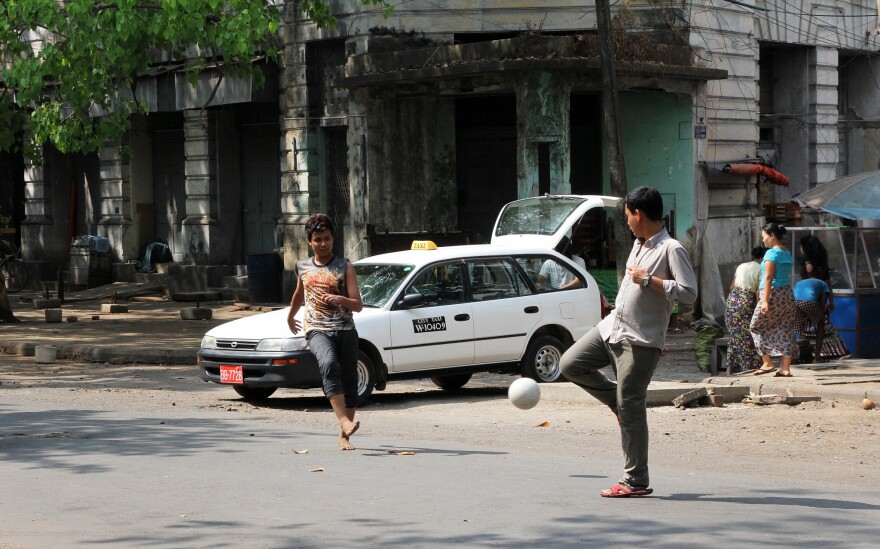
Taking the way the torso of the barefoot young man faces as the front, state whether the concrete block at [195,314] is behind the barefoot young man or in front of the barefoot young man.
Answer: behind

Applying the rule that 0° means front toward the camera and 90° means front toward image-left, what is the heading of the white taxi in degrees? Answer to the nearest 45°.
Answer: approximately 45°

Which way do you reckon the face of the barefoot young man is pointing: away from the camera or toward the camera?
toward the camera

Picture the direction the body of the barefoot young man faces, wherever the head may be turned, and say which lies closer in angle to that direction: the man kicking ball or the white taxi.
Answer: the man kicking ball

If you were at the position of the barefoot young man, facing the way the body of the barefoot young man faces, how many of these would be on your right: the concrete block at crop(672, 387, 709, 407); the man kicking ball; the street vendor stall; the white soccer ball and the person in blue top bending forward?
0

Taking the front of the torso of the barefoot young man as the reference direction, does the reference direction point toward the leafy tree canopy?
no

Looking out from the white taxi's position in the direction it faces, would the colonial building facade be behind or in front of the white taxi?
behind

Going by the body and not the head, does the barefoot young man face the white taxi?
no

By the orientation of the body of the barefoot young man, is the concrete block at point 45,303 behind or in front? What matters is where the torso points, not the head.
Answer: behind

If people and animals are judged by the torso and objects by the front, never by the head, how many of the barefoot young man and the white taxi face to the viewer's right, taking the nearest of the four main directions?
0

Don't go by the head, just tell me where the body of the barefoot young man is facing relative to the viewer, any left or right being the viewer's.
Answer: facing the viewer

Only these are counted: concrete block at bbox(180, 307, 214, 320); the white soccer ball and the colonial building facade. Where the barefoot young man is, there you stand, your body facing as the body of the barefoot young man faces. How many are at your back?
2

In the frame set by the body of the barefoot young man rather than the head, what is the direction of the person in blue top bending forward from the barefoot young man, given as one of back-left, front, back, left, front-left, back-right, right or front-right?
back-left

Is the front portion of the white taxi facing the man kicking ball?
no

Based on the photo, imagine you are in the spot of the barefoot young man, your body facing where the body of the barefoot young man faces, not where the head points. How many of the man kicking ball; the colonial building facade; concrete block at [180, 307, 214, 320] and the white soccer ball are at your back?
2

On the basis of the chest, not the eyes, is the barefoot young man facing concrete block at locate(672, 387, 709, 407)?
no

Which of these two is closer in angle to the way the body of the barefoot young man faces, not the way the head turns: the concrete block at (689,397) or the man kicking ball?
the man kicking ball
